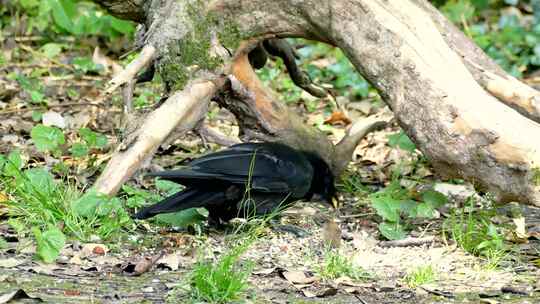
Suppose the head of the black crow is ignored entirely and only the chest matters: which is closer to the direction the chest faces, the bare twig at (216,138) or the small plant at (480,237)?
the small plant

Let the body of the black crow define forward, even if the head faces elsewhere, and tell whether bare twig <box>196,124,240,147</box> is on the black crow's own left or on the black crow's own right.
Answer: on the black crow's own left

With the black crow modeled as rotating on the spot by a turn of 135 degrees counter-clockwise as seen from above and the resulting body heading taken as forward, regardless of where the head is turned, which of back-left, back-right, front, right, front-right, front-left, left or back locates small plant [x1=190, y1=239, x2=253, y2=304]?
back-left

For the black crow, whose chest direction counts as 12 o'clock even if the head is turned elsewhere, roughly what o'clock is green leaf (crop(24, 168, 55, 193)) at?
The green leaf is roughly at 6 o'clock from the black crow.

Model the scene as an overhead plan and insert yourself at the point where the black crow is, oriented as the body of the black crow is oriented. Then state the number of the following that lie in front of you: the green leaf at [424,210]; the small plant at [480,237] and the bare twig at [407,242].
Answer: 3

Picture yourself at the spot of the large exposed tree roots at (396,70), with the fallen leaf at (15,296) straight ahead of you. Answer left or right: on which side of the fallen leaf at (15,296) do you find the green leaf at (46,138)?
right

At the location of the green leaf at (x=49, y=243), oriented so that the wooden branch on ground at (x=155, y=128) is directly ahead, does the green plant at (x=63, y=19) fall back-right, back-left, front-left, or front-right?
front-left

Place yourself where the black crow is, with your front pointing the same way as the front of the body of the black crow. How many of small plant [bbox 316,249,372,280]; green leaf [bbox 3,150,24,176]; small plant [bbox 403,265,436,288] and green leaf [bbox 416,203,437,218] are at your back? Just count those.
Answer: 1

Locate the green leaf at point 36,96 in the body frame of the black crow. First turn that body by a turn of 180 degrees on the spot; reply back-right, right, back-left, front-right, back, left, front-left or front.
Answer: front-right

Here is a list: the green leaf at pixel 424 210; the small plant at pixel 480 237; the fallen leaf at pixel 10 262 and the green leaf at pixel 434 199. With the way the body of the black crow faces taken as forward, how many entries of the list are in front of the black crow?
3

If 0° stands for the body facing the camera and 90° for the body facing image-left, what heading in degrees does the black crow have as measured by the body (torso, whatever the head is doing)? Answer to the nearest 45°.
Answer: approximately 270°

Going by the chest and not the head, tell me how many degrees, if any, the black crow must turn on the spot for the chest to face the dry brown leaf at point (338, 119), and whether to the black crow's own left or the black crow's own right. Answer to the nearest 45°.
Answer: approximately 90° to the black crow's own left

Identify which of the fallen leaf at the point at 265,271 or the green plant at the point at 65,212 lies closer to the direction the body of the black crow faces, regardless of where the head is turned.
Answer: the fallen leaf

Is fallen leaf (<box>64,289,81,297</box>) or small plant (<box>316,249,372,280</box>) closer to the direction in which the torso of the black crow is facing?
the small plant

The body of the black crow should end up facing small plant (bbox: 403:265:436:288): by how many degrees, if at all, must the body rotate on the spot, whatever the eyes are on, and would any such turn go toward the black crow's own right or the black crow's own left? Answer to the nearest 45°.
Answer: approximately 45° to the black crow's own right

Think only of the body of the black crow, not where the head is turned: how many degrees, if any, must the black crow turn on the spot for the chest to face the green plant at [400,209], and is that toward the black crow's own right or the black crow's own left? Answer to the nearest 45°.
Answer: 0° — it already faces it

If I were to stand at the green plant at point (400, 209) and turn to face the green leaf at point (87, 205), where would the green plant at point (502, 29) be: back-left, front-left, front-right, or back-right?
back-right
